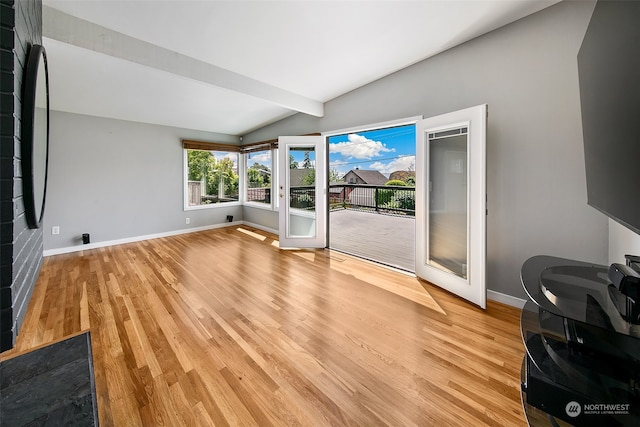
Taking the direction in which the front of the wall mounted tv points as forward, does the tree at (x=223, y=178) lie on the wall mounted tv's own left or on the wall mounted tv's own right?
on the wall mounted tv's own right

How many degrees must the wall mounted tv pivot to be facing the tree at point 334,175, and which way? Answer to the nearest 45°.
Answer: approximately 90° to its right

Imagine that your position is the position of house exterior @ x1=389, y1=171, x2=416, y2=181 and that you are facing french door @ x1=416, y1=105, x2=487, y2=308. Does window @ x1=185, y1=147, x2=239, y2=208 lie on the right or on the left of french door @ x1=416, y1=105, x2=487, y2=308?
right

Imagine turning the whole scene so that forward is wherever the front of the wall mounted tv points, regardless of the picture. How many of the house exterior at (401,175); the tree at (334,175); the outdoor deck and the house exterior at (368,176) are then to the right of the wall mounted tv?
4

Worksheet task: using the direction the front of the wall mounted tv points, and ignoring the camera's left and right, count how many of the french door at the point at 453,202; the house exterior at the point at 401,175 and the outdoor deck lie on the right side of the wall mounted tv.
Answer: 3

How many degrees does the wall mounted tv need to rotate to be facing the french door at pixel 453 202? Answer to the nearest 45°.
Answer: approximately 90° to its right

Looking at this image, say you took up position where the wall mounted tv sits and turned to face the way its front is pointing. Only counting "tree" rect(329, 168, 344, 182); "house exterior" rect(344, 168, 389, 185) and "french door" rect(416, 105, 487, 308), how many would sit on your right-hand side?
3

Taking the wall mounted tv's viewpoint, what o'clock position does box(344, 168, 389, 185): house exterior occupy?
The house exterior is roughly at 3 o'clock from the wall mounted tv.

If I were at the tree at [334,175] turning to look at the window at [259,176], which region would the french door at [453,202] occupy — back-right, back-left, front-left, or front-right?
front-left

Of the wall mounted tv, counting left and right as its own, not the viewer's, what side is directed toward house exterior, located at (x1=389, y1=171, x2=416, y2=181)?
right

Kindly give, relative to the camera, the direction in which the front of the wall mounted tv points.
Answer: facing the viewer and to the left of the viewer

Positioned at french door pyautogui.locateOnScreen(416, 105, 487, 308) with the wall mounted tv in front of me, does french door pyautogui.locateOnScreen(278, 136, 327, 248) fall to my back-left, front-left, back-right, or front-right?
back-right

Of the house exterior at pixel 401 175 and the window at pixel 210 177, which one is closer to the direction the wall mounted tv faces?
the window

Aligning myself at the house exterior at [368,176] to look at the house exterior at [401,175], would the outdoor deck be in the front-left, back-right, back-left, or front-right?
front-right

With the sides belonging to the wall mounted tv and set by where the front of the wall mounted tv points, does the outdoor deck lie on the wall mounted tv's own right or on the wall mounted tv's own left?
on the wall mounted tv's own right

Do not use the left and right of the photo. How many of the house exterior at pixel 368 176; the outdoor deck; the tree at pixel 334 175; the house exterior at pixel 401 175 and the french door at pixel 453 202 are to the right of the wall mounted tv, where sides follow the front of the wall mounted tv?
5

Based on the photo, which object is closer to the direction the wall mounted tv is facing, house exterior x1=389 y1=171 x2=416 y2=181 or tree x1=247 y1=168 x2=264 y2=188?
the tree
